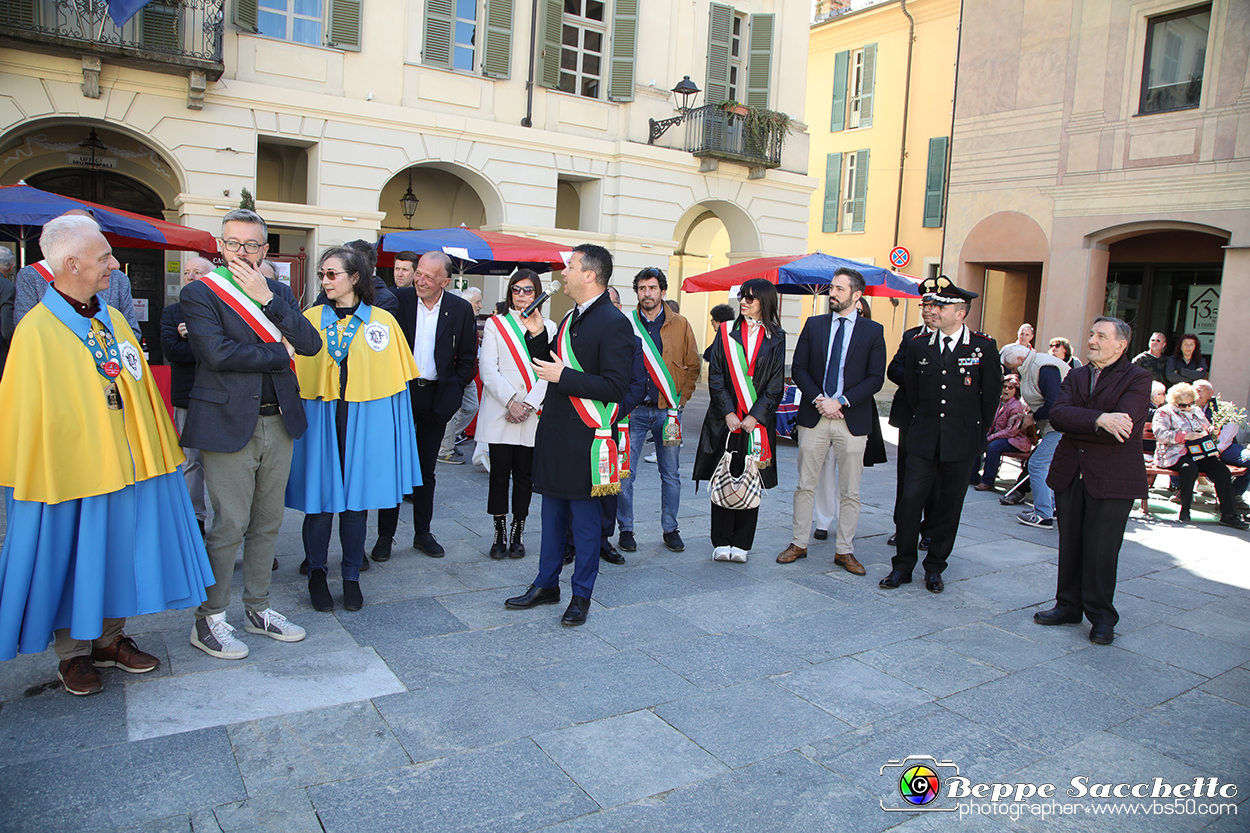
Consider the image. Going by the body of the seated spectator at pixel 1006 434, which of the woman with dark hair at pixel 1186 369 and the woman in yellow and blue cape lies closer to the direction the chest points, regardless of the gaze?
the woman in yellow and blue cape

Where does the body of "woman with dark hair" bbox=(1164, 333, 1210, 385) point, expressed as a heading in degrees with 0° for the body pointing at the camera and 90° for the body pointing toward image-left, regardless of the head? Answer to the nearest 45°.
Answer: approximately 0°

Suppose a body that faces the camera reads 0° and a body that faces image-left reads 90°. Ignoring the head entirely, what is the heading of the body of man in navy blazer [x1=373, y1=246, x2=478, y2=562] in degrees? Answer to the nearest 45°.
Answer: approximately 0°

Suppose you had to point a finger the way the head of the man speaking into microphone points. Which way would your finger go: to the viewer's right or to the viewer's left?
to the viewer's left

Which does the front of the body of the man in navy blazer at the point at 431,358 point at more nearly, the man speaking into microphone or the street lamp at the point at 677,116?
the man speaking into microphone

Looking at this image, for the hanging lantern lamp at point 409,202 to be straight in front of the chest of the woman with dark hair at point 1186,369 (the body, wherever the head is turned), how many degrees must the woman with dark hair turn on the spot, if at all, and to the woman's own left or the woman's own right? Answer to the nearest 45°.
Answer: approximately 90° to the woman's own right

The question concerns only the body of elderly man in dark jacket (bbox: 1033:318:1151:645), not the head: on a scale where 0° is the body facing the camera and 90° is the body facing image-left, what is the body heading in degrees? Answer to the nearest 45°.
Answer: approximately 45°

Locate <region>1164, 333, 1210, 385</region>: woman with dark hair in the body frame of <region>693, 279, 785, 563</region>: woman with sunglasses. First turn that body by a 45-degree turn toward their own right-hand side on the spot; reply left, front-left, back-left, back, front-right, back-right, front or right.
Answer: back

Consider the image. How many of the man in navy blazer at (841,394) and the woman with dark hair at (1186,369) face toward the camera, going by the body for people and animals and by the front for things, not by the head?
2

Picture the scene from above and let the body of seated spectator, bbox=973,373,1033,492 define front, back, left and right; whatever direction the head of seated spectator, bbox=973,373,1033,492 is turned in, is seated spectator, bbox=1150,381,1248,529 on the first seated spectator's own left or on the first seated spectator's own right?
on the first seated spectator's own left
